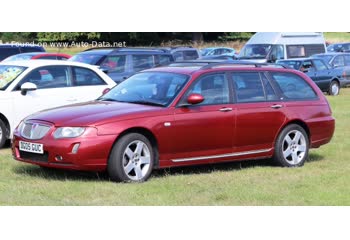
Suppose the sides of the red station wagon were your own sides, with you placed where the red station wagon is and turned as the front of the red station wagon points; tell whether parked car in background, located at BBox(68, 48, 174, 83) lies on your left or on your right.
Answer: on your right

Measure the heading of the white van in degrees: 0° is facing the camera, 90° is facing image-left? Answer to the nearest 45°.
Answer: approximately 45°

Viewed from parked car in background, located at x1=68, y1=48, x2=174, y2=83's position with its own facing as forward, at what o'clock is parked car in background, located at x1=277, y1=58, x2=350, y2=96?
parked car in background, located at x1=277, y1=58, x2=350, y2=96 is roughly at 6 o'clock from parked car in background, located at x1=68, y1=48, x2=174, y2=83.

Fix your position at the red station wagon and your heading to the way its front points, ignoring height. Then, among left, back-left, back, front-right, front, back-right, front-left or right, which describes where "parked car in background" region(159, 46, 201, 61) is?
back-right

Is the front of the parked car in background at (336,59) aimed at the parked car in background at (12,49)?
yes

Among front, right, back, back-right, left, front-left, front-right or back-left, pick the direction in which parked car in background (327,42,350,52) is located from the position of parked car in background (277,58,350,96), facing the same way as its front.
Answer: back-right

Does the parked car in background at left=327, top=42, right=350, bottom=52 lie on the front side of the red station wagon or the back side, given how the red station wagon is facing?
on the back side

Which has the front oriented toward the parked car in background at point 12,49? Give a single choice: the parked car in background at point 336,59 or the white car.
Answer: the parked car in background at point 336,59

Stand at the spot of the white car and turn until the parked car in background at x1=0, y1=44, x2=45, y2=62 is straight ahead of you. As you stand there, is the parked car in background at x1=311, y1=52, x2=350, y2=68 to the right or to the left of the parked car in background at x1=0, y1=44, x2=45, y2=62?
right
